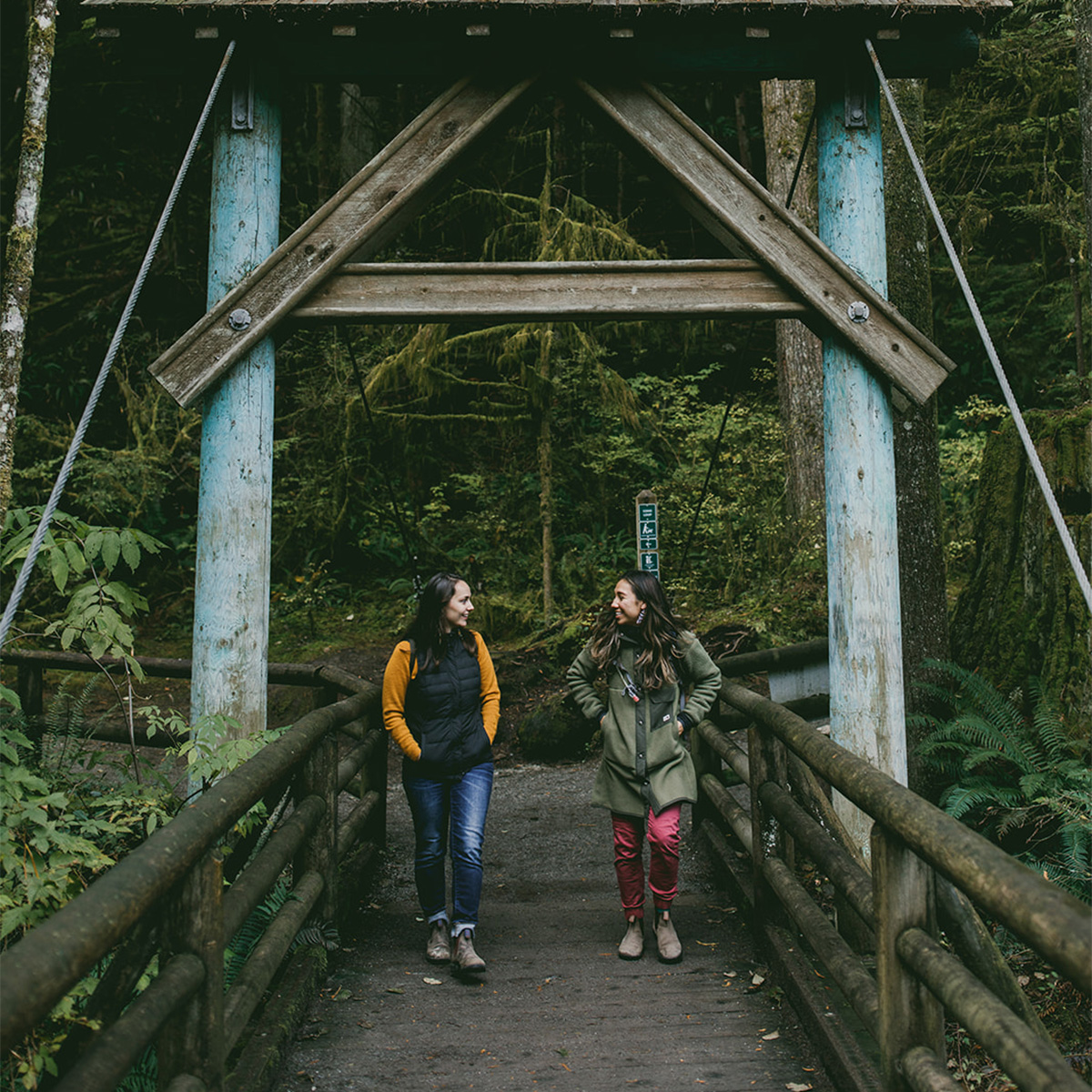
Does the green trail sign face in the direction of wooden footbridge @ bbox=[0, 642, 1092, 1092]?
yes

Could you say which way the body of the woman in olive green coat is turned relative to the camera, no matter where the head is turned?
toward the camera

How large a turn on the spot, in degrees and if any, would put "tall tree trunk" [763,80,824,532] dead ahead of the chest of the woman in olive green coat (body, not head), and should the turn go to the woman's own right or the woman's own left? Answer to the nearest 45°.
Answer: approximately 180°

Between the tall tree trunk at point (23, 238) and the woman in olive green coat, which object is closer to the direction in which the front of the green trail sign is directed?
the woman in olive green coat

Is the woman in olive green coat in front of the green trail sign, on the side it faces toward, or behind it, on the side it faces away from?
in front

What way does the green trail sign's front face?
toward the camera

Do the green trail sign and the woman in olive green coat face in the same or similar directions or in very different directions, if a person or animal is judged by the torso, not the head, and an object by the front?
same or similar directions

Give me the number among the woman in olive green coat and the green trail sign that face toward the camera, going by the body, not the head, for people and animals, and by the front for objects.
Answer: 2

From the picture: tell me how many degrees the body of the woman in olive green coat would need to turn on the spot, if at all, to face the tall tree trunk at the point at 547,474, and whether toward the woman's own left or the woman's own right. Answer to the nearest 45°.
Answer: approximately 180°
